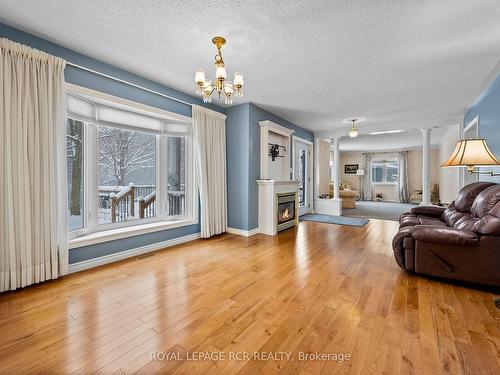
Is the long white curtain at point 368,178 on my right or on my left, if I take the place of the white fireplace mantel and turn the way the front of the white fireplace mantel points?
on my left

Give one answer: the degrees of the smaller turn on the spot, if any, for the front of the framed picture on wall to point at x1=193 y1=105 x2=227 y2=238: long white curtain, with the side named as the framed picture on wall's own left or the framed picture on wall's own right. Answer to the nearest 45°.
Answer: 0° — it already faces it

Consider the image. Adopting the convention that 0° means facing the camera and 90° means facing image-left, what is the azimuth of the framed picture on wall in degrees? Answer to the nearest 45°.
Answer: approximately 0°

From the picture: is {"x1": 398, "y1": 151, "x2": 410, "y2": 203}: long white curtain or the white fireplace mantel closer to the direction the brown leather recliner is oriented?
the white fireplace mantel

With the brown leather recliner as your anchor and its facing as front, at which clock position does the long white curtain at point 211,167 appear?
The long white curtain is roughly at 12 o'clock from the brown leather recliner.

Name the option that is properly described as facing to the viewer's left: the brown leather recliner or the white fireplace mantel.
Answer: the brown leather recliner

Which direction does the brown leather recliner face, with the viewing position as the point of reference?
facing to the left of the viewer

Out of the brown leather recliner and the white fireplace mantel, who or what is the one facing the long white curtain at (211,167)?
the brown leather recliner

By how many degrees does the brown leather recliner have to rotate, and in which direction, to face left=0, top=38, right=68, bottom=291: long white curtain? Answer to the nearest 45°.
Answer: approximately 45° to its left

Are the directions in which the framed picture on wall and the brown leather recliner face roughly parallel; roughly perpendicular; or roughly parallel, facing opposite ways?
roughly perpendicular

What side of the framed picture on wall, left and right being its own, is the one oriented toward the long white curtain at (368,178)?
left
